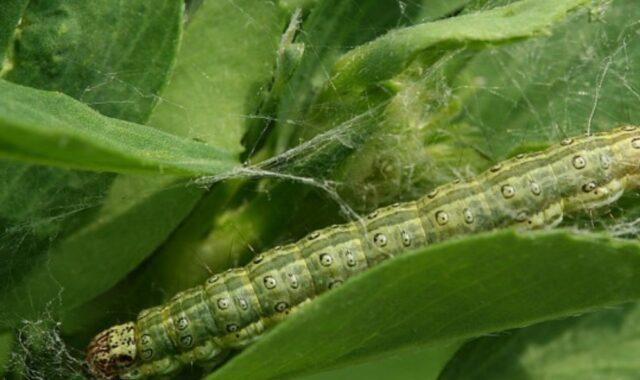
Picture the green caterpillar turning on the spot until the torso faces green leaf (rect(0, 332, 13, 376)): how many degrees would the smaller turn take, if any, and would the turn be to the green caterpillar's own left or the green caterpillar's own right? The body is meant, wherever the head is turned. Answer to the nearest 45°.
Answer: approximately 45° to the green caterpillar's own left

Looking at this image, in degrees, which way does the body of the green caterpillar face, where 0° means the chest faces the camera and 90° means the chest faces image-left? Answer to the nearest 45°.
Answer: approximately 90°

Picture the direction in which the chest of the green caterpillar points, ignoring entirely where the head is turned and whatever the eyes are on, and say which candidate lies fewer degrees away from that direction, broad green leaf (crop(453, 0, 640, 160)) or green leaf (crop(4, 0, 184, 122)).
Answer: the green leaf

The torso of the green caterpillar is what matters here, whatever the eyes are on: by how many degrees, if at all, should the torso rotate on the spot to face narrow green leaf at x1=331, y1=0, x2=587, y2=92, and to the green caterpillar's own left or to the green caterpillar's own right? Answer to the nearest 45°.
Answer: approximately 135° to the green caterpillar's own right
